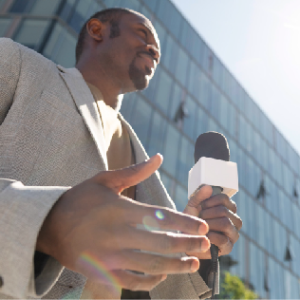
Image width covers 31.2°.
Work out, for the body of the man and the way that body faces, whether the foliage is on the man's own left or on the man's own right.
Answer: on the man's own left

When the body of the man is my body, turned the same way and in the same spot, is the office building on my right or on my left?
on my left

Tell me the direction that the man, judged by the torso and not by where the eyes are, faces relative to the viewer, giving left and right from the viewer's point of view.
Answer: facing the viewer and to the right of the viewer
